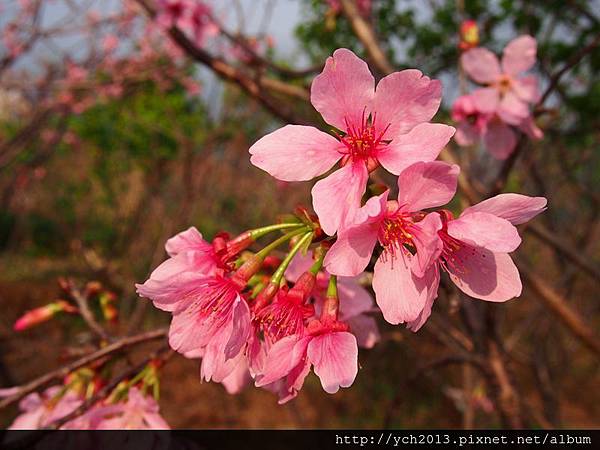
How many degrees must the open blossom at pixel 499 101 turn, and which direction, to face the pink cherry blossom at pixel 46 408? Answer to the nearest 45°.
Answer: approximately 45° to its right

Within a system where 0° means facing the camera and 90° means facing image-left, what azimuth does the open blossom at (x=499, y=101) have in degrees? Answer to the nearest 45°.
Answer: approximately 0°

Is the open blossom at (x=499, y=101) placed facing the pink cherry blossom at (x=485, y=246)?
yes
